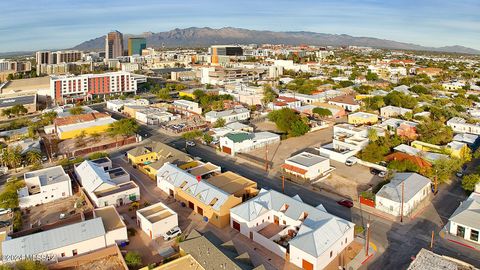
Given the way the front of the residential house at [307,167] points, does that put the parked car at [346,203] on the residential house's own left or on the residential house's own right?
on the residential house's own left

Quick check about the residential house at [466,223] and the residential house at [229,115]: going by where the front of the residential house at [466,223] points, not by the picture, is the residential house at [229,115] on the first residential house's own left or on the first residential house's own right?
on the first residential house's own right

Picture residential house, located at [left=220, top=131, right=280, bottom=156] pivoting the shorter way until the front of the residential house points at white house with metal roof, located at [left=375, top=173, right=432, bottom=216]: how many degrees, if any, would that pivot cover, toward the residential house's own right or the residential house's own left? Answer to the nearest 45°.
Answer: approximately 90° to the residential house's own left

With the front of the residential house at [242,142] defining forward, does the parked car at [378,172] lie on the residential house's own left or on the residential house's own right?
on the residential house's own left

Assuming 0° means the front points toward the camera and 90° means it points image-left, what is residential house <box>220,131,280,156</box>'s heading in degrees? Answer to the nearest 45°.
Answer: approximately 45°

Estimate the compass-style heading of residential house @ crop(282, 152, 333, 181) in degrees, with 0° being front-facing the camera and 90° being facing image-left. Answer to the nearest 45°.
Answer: approximately 45°

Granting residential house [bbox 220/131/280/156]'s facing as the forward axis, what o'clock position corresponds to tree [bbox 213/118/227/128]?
The tree is roughly at 4 o'clock from the residential house.
